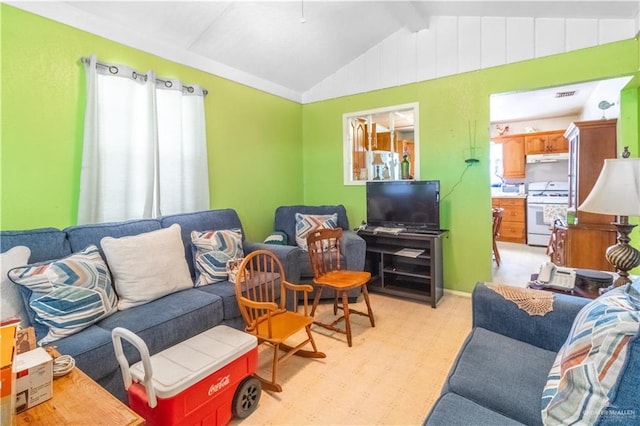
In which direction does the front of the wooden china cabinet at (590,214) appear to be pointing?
to the viewer's left

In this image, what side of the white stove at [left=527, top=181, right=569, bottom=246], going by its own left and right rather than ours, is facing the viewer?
front

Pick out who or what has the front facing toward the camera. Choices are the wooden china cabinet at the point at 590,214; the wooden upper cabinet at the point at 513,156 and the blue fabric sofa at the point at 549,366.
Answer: the wooden upper cabinet

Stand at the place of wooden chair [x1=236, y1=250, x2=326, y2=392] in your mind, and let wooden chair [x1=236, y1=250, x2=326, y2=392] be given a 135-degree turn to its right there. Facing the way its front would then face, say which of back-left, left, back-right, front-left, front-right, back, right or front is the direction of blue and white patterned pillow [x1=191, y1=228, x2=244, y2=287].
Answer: front-right

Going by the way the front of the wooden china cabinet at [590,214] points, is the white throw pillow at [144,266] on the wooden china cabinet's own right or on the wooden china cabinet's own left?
on the wooden china cabinet's own left

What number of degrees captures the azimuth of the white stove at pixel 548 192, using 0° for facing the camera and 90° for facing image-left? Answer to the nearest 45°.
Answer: approximately 0°

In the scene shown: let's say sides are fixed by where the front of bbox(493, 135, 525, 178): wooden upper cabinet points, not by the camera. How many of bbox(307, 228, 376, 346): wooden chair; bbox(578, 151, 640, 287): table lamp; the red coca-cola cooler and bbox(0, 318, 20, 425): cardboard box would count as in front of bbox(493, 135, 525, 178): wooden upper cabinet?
4

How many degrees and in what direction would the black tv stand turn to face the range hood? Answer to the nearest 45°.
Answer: approximately 180°

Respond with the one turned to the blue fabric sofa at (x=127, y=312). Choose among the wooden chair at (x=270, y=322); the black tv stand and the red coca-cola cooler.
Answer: the black tv stand

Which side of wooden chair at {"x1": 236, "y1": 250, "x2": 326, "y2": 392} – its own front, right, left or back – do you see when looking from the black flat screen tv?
left

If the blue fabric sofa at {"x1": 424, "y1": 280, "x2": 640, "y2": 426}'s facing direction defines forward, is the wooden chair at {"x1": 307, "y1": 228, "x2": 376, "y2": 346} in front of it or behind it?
in front

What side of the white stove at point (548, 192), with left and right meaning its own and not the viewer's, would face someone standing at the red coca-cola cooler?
front

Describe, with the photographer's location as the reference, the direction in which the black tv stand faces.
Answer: facing the viewer and to the left of the viewer

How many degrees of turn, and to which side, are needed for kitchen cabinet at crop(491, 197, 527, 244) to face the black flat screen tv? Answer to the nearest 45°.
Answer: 0° — it already faces it

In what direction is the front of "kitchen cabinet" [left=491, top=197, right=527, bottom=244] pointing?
toward the camera
